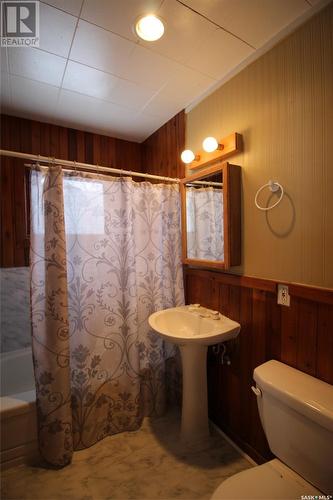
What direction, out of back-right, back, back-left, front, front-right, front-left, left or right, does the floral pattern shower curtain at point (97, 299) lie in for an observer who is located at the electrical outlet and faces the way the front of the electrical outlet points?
front-right

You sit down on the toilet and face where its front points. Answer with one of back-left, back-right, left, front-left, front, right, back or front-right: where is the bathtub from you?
front-right

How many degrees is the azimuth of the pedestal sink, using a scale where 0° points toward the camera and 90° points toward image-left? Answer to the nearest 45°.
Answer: approximately 45°

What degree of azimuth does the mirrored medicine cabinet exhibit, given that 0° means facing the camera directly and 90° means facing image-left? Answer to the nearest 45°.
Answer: approximately 45°
